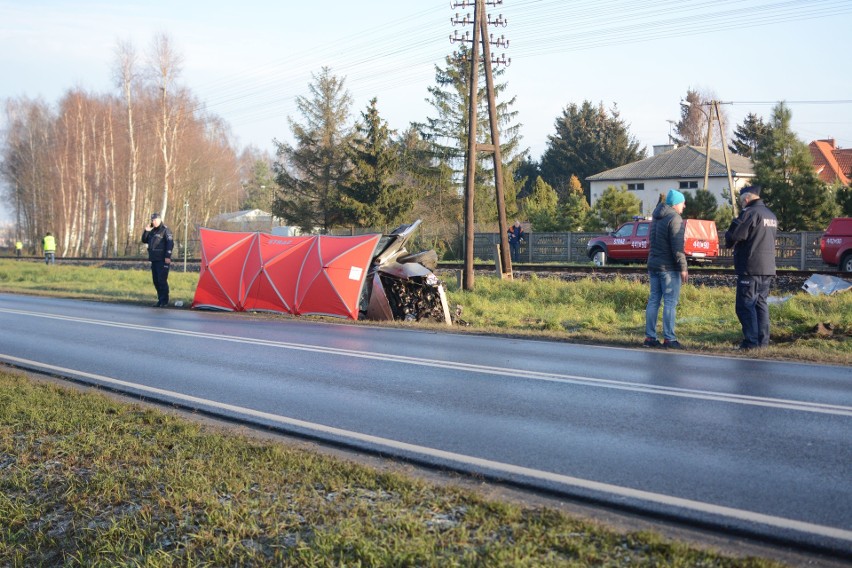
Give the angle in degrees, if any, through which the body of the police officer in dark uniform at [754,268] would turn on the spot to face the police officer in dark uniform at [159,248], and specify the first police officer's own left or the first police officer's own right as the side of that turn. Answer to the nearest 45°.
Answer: approximately 45° to the first police officer's own left

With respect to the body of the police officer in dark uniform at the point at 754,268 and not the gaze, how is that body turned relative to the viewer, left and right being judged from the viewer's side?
facing away from the viewer and to the left of the viewer

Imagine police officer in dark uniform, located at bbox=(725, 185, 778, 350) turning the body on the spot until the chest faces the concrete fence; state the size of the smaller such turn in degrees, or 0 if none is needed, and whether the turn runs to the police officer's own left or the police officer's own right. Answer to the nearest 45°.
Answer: approximately 45° to the police officer's own right

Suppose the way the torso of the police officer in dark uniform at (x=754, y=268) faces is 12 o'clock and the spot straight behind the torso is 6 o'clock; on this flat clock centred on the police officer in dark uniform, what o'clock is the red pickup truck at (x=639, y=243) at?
The red pickup truck is roughly at 1 o'clock from the police officer in dark uniform.

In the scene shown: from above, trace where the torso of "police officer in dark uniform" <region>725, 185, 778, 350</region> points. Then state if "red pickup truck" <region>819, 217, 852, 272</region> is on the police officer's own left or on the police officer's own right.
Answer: on the police officer's own right
